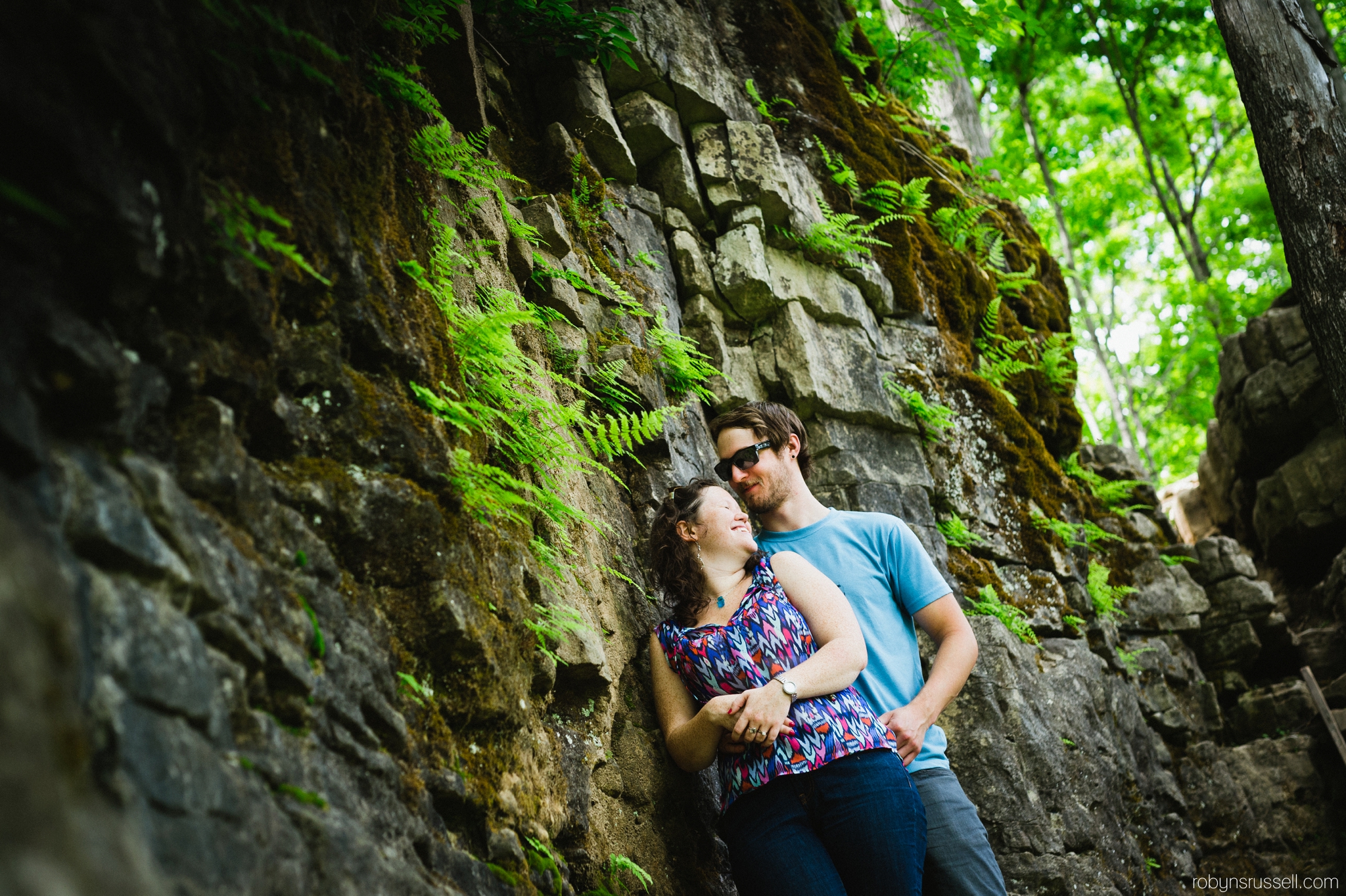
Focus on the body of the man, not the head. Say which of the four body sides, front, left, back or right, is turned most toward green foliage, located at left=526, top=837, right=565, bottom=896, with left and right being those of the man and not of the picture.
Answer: front

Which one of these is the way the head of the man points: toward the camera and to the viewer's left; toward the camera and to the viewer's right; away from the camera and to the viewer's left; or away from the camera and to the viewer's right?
toward the camera and to the viewer's left

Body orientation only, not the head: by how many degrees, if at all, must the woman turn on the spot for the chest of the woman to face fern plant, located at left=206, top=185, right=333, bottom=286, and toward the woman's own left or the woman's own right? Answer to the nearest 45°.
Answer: approximately 45° to the woman's own right

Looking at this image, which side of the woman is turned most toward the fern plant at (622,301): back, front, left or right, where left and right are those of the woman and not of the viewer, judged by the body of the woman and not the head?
right

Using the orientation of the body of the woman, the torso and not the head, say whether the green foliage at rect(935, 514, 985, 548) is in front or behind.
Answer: behind

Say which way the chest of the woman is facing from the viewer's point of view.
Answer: toward the camera

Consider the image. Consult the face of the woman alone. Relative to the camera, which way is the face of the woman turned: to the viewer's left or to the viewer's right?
to the viewer's right

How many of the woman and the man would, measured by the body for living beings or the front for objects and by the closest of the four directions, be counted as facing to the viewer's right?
0

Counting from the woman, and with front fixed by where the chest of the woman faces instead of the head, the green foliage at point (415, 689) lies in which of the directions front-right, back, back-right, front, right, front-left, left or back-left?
front-right
